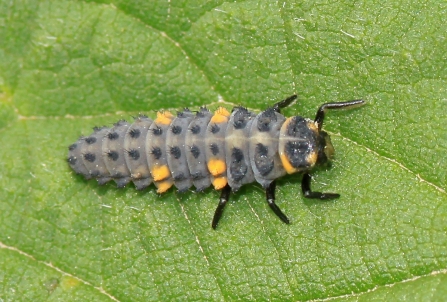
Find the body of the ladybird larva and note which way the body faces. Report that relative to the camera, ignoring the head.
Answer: to the viewer's right
